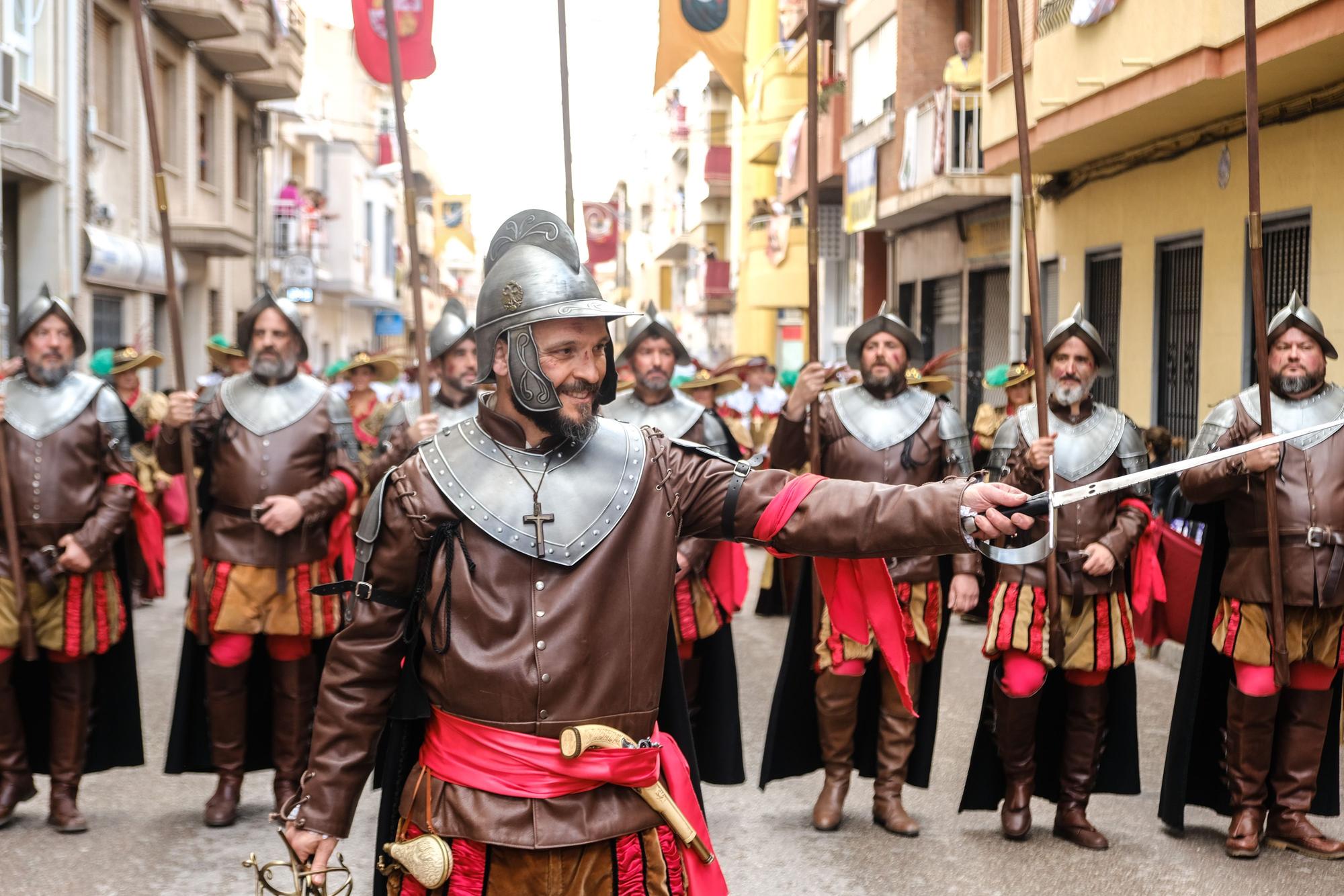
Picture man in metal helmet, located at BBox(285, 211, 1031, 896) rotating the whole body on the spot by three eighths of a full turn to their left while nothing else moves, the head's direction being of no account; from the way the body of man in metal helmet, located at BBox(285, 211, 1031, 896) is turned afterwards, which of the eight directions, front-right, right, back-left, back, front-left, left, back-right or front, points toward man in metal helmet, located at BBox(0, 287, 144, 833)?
left

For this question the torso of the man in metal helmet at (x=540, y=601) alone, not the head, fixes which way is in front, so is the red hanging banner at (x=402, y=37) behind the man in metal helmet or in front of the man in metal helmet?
behind

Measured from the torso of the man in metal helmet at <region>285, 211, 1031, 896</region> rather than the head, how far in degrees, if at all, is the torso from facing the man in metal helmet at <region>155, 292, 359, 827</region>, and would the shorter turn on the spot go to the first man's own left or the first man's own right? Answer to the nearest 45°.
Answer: approximately 135° to the first man's own right

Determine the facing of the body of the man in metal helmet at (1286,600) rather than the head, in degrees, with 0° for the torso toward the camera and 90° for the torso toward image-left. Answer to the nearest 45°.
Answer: approximately 0°

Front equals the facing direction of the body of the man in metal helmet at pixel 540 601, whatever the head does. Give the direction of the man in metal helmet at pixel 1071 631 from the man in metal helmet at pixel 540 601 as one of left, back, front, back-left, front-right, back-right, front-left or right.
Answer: back-left
